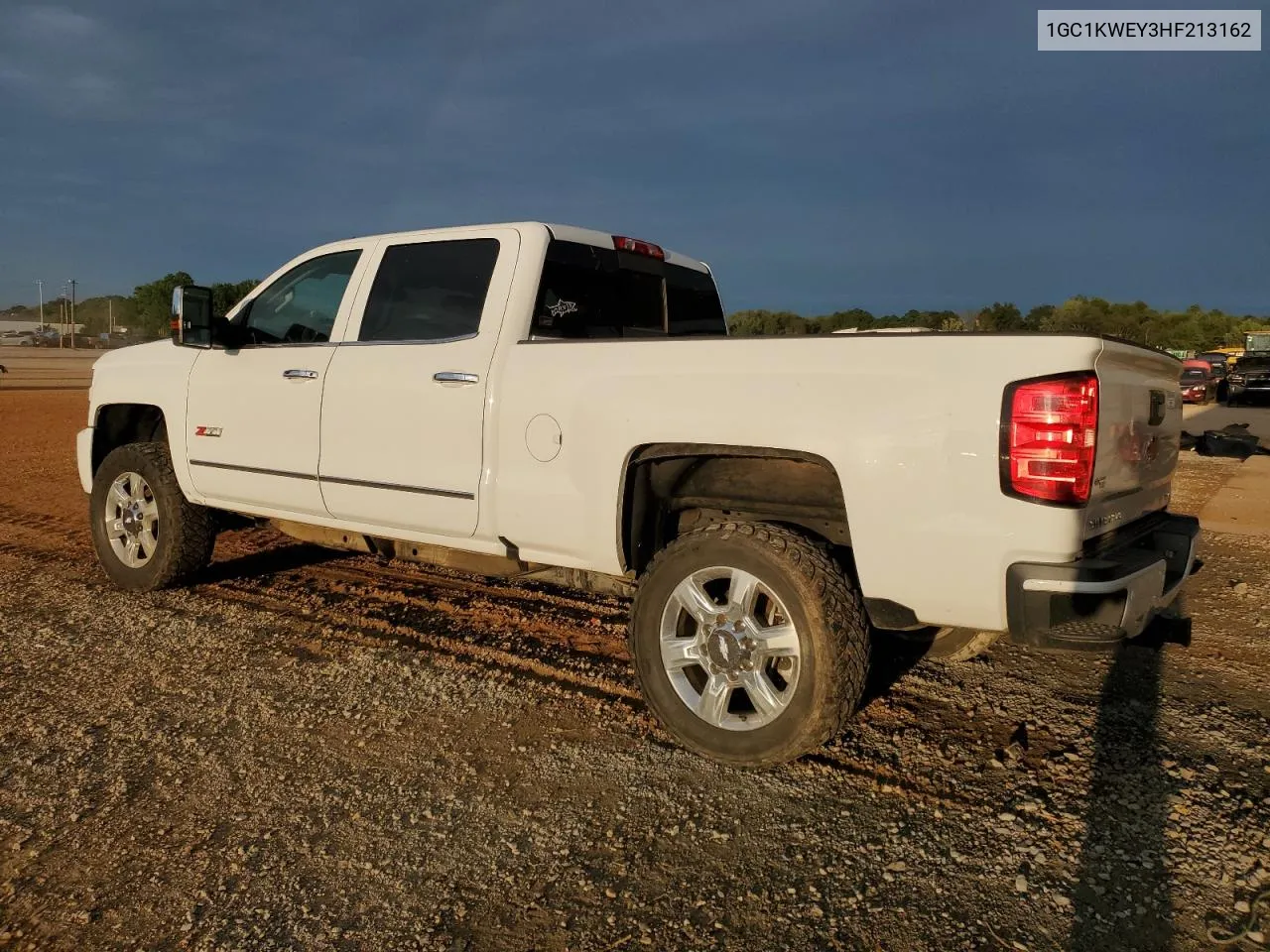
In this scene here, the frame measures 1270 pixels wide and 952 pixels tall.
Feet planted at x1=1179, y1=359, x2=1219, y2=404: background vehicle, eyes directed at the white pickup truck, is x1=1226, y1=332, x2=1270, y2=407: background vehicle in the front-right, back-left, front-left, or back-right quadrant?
back-left

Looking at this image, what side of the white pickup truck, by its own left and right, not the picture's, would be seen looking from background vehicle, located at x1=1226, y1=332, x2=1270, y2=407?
right

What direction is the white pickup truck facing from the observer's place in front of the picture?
facing away from the viewer and to the left of the viewer

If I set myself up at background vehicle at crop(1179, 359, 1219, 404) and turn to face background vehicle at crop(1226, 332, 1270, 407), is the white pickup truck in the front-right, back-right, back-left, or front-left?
back-right

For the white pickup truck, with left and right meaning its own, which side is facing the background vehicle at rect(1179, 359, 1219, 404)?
right
